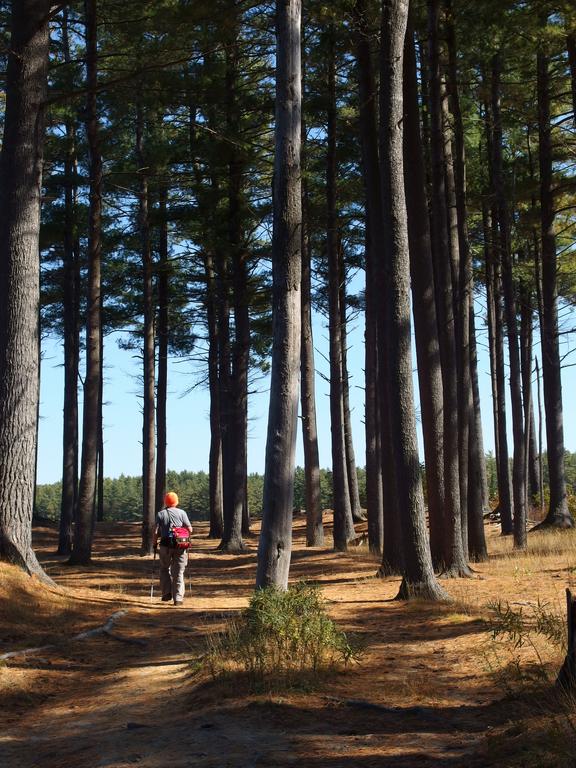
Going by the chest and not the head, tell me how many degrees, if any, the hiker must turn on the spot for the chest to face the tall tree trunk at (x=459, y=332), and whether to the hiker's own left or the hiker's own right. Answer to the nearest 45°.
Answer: approximately 45° to the hiker's own right

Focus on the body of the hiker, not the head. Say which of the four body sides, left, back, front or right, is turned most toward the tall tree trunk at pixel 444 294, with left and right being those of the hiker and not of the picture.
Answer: right

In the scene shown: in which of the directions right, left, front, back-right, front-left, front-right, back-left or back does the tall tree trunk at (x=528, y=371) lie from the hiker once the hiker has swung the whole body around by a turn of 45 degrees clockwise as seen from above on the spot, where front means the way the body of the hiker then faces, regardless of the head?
front

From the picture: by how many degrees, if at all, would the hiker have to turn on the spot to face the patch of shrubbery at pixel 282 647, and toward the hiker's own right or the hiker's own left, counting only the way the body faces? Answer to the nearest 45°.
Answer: approximately 180°

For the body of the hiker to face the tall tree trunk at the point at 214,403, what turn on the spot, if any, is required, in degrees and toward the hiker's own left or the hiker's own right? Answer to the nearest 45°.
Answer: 0° — they already face it

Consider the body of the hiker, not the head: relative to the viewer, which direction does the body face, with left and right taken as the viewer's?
facing away from the viewer

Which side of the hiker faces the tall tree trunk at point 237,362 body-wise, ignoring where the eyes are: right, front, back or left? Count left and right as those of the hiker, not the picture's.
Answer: front

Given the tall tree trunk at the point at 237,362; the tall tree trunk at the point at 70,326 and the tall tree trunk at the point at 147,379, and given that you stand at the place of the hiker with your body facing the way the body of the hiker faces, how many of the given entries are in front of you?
3

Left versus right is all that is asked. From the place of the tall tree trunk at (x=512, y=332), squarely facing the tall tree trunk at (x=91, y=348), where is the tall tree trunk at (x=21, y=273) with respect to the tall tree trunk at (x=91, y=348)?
left

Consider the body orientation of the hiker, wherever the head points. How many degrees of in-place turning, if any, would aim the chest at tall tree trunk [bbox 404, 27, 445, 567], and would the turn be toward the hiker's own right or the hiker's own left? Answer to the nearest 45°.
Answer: approximately 90° to the hiker's own right

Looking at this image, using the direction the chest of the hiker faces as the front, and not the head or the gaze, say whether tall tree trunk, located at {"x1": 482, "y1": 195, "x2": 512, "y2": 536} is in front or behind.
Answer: in front

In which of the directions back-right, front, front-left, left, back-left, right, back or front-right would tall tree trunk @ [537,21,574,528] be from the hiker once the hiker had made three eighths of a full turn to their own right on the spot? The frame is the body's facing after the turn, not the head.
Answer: left
